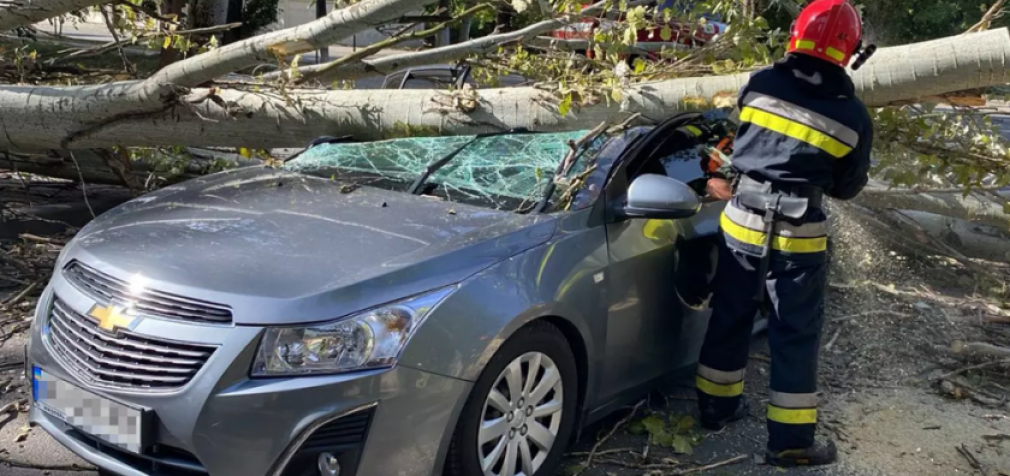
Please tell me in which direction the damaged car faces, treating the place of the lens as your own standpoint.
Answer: facing the viewer and to the left of the viewer

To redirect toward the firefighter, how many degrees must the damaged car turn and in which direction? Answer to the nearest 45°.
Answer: approximately 135° to its left

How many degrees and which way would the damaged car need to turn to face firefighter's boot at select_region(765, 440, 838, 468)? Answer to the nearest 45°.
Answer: approximately 135° to its left

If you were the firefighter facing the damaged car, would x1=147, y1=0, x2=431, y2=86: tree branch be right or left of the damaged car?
right
